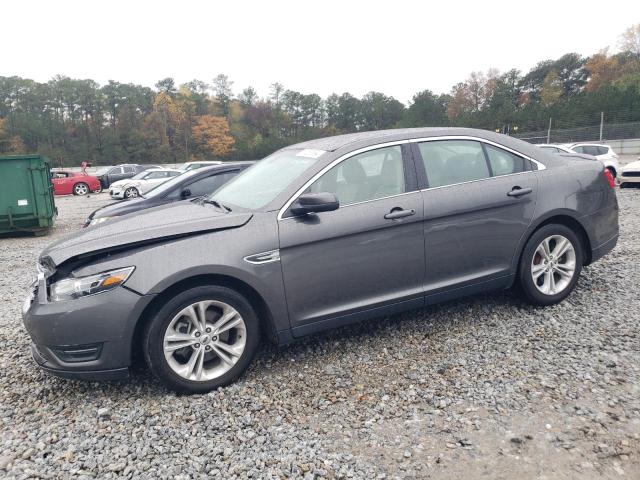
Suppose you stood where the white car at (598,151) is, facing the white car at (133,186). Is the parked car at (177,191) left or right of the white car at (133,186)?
left

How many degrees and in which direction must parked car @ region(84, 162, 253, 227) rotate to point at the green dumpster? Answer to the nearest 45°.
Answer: approximately 45° to its right

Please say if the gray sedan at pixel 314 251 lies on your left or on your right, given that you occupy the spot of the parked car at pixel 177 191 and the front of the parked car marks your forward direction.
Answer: on your left

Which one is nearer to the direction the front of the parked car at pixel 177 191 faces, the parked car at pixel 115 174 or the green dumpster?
the green dumpster

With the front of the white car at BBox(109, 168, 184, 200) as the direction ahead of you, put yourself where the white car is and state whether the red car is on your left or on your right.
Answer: on your right

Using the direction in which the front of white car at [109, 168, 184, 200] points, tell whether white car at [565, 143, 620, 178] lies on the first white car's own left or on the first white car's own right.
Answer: on the first white car's own left

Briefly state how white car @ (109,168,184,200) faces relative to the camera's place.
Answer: facing the viewer and to the left of the viewer

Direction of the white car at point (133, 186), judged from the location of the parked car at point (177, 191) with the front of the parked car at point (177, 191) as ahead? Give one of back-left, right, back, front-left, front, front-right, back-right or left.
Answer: right

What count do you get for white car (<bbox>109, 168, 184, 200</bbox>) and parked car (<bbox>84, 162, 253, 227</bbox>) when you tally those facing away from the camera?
0

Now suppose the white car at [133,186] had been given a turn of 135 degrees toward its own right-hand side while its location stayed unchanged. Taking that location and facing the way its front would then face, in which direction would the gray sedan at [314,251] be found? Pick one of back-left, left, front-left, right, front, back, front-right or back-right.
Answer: back

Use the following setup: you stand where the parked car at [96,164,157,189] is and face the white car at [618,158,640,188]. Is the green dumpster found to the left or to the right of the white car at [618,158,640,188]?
right

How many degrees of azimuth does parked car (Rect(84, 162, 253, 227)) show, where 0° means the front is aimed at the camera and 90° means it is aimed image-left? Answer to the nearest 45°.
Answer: approximately 90°

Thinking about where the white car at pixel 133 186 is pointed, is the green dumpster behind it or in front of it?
in front

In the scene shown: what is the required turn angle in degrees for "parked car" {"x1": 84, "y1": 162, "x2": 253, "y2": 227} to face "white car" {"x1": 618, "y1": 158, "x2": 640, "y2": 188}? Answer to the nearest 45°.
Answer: approximately 180°

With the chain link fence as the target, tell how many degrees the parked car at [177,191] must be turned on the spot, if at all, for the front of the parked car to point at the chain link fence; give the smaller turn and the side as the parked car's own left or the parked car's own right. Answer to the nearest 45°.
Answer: approximately 135° to the parked car's own right
